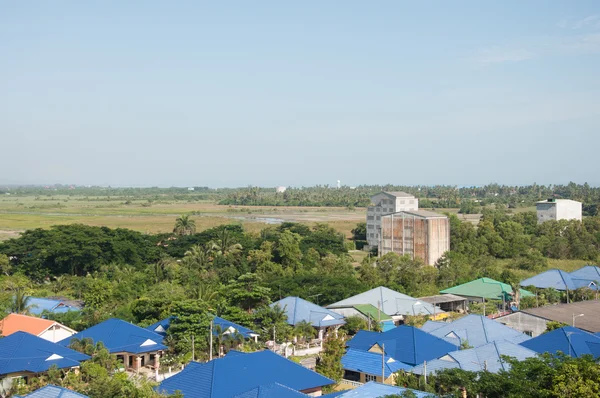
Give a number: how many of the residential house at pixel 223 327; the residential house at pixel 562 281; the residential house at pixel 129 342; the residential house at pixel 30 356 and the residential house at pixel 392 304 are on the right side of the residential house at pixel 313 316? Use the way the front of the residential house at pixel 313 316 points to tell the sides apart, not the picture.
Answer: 3

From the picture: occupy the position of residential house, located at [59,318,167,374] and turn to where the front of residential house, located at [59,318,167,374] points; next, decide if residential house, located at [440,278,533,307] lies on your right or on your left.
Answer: on your left

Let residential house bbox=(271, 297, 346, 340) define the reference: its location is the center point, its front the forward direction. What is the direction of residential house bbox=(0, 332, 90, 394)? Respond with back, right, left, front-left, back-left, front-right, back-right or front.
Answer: right

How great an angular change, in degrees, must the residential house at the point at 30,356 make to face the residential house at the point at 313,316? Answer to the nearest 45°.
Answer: approximately 45° to its left

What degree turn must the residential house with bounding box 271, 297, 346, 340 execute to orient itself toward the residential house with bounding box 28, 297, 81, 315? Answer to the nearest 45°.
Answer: approximately 135° to its right

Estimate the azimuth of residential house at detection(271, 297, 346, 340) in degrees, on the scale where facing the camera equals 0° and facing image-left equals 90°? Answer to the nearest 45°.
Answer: approximately 315°

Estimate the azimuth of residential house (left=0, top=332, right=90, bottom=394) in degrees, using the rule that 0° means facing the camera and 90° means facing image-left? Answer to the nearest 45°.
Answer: approximately 315°

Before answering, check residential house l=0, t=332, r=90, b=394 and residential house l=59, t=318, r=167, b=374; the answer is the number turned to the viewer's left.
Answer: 0

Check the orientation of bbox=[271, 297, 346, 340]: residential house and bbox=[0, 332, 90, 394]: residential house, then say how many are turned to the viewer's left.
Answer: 0

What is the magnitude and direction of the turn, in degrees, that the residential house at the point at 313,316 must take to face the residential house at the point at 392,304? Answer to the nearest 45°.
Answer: approximately 90° to its left

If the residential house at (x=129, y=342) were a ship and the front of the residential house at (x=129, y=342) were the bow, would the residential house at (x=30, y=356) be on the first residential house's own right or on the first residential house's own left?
on the first residential house's own right
